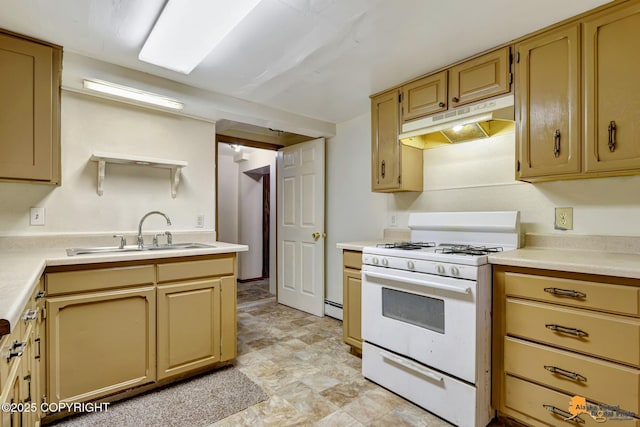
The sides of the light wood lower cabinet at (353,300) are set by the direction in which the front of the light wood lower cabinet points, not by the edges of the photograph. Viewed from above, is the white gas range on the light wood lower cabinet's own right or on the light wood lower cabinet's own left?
on the light wood lower cabinet's own left

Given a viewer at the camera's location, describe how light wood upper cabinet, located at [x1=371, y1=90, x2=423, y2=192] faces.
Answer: facing the viewer and to the left of the viewer

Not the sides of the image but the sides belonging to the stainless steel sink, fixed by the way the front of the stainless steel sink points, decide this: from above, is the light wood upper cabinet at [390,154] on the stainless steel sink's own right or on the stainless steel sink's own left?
on the stainless steel sink's own left

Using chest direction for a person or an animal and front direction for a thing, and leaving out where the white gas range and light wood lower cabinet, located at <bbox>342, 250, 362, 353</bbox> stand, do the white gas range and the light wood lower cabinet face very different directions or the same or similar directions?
same or similar directions

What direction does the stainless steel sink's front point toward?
toward the camera

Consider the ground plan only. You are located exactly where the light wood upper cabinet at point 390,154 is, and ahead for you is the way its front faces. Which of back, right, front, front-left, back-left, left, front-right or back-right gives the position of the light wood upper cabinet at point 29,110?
front

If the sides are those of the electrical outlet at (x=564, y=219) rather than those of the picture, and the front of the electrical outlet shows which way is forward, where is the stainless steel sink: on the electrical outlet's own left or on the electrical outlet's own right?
on the electrical outlet's own right

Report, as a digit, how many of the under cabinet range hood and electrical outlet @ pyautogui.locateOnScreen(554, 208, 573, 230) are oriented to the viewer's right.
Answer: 0

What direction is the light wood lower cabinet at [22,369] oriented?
to the viewer's right

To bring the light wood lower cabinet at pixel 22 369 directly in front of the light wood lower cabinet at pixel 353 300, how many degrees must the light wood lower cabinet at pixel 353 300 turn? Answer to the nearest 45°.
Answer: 0° — it already faces it

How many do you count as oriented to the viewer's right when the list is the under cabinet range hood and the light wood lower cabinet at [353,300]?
0

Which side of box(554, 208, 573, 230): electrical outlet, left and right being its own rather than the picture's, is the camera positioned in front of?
front
